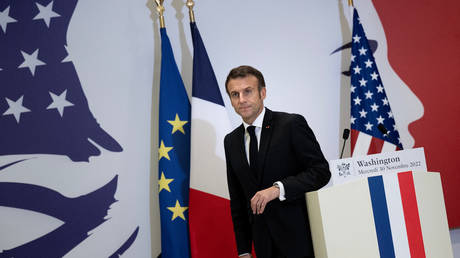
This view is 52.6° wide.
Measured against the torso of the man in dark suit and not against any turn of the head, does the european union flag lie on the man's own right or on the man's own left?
on the man's own right

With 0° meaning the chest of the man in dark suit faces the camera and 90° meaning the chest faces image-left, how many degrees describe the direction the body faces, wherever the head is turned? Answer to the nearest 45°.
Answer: approximately 45°

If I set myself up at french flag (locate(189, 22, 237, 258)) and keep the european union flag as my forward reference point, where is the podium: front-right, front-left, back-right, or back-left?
back-left

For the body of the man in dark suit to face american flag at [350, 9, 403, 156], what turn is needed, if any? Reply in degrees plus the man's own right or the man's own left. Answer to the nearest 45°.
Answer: approximately 180°
